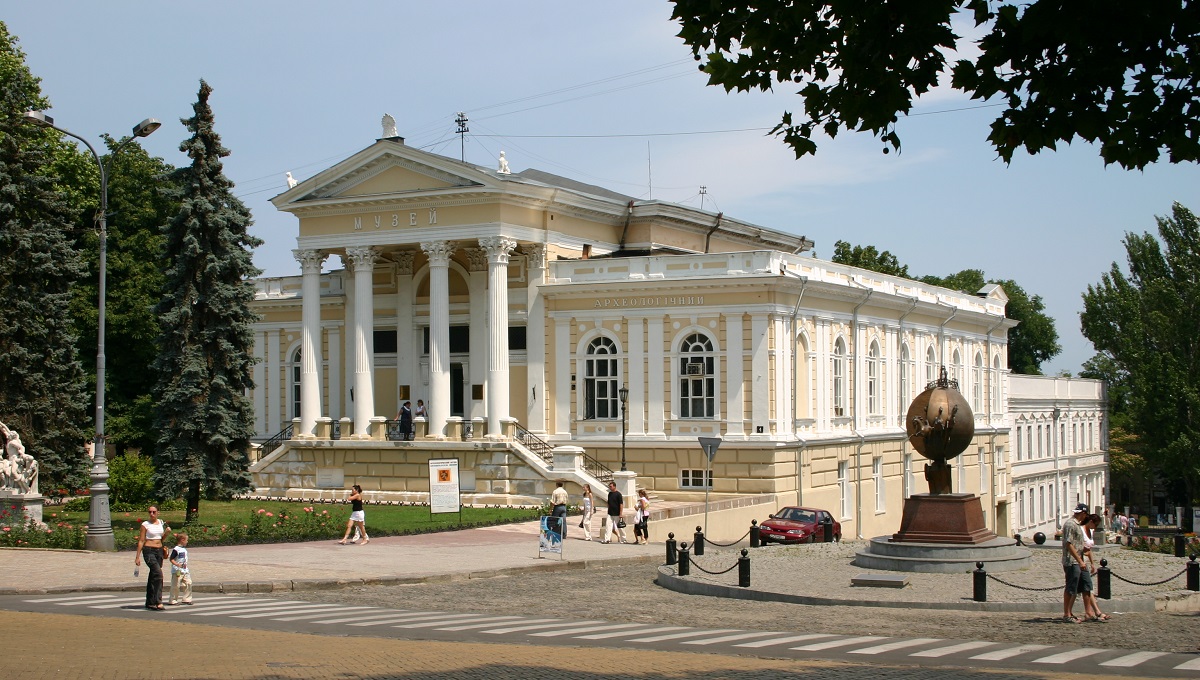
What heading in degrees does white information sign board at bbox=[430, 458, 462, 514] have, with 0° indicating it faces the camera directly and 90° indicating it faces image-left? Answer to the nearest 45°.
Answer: approximately 0°

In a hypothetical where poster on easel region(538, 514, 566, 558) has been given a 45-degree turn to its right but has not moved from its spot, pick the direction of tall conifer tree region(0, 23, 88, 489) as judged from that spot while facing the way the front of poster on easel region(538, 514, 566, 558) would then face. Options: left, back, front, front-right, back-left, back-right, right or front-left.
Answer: right

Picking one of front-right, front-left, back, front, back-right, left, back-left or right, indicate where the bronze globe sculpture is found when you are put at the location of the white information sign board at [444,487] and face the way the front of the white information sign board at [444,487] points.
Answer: front-left

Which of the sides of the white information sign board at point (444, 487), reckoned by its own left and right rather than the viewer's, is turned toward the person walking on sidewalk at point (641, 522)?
left

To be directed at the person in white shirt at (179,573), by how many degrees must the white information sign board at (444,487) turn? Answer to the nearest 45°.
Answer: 0° — it already faces them
